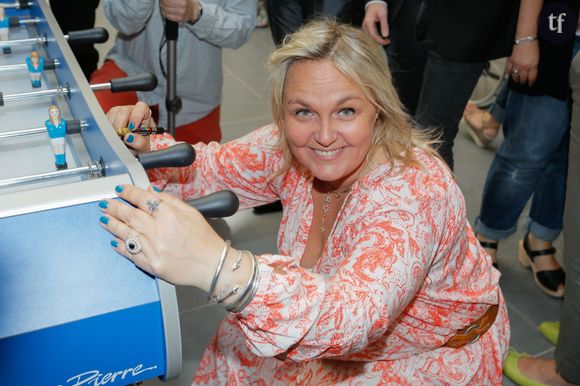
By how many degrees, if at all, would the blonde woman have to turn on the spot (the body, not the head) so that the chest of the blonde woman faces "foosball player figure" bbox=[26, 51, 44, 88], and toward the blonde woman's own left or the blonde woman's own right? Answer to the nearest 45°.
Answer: approximately 90° to the blonde woman's own right

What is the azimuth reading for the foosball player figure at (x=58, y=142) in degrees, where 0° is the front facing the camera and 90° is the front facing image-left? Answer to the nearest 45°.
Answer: approximately 0°

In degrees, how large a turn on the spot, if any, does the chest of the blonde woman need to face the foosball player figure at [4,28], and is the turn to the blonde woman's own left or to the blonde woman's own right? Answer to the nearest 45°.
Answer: approximately 90° to the blonde woman's own right

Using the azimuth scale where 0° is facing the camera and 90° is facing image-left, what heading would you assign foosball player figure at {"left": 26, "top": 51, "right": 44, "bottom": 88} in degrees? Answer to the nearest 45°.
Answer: approximately 0°

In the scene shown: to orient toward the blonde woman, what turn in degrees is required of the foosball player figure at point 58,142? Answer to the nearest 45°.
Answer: approximately 90° to its left
